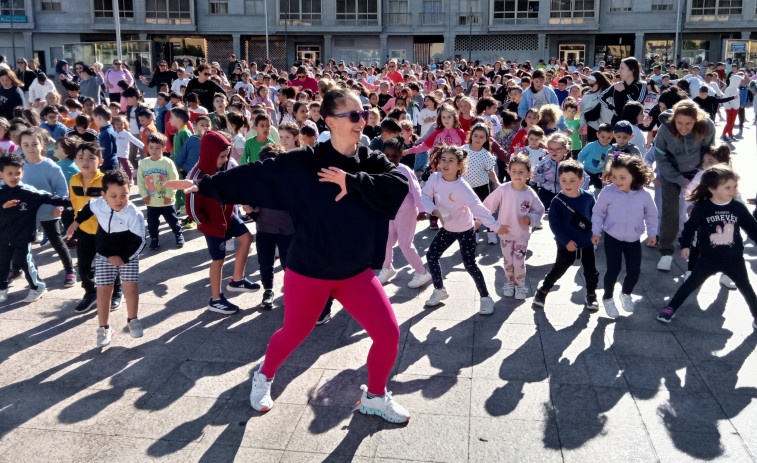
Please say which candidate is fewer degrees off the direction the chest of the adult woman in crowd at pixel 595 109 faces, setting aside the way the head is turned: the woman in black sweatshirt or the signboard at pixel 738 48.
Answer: the woman in black sweatshirt

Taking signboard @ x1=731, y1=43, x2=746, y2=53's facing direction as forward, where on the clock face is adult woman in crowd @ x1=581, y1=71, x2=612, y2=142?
The adult woman in crowd is roughly at 12 o'clock from the signboard.

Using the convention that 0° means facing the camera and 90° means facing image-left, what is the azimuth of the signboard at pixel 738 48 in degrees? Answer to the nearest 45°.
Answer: approximately 0°

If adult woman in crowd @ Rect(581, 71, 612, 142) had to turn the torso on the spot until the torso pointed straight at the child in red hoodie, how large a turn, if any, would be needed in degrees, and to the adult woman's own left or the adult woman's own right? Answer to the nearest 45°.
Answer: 0° — they already face them

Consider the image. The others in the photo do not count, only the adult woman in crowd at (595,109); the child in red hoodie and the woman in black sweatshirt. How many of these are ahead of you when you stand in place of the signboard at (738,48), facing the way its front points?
3
